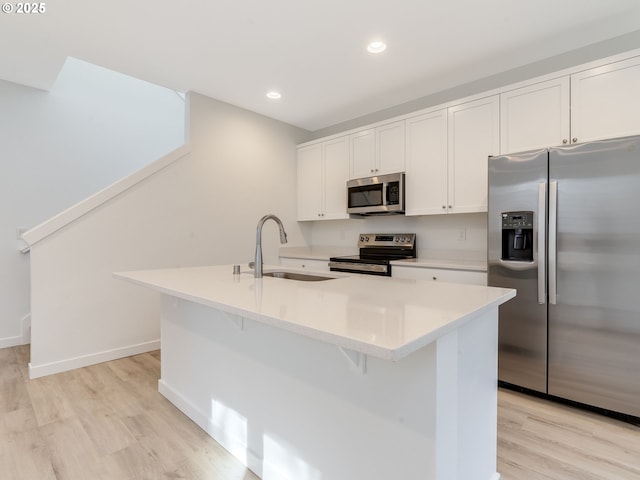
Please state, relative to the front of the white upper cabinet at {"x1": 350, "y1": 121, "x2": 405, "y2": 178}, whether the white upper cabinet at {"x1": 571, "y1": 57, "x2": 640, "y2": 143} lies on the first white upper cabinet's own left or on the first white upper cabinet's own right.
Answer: on the first white upper cabinet's own left

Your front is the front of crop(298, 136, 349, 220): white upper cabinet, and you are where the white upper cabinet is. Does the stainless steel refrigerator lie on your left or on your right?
on your left

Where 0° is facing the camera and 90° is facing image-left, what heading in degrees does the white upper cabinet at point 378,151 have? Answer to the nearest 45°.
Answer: approximately 45°

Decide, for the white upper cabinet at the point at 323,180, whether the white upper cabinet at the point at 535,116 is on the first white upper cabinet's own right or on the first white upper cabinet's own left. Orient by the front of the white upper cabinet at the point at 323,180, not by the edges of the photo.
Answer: on the first white upper cabinet's own left

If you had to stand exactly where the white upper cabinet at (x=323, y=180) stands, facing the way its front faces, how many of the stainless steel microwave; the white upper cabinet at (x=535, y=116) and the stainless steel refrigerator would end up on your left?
3

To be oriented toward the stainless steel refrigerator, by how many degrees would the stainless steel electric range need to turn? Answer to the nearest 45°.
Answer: approximately 90° to its left

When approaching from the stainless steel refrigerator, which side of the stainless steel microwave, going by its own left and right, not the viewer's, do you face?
left

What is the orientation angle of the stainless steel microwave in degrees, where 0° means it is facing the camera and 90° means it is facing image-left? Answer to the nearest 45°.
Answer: approximately 45°
